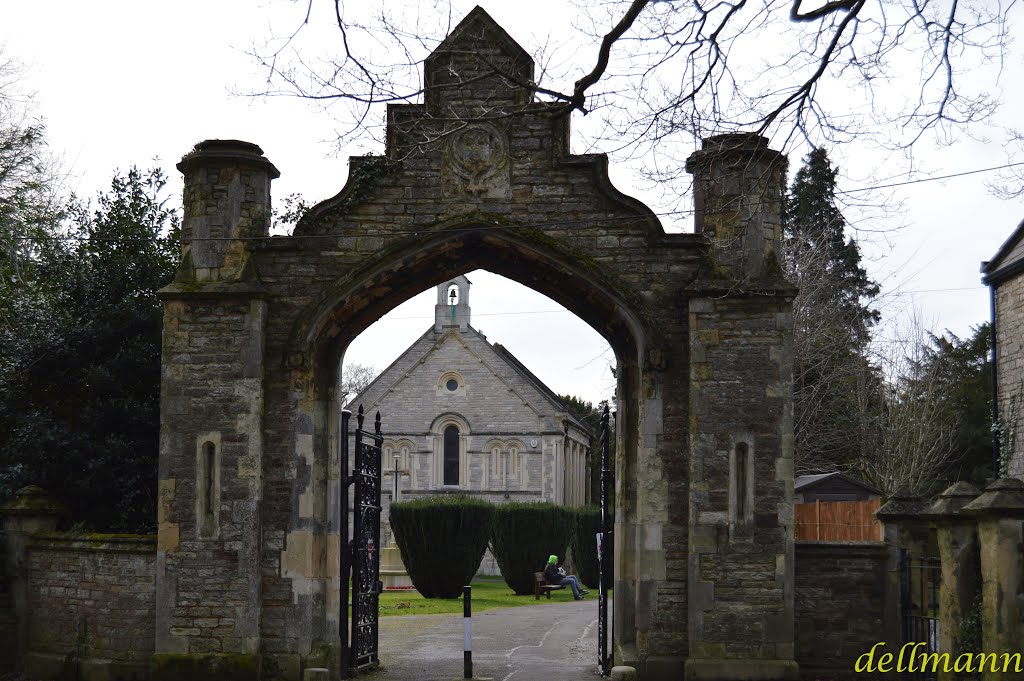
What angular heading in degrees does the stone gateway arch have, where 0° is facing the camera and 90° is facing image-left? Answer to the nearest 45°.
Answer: approximately 0°

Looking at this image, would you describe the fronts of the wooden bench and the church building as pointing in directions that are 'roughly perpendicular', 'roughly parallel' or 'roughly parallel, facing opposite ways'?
roughly perpendicular

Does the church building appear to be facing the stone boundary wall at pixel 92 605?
yes

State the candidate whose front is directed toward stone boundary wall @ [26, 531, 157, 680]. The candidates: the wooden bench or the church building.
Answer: the church building

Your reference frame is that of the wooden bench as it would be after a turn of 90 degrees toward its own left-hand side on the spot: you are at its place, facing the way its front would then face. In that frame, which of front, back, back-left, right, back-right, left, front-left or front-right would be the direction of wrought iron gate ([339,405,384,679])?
back

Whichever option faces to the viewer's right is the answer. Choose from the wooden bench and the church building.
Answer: the wooden bench

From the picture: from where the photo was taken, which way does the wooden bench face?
to the viewer's right

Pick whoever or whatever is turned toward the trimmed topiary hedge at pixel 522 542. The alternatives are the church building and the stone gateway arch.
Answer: the church building

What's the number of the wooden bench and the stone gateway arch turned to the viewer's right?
1

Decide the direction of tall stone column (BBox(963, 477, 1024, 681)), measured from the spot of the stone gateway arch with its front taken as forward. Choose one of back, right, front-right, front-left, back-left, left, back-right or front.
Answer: front-left

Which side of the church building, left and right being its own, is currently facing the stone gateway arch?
front

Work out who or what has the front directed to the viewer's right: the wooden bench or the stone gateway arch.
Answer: the wooden bench
